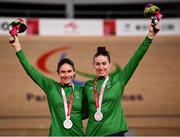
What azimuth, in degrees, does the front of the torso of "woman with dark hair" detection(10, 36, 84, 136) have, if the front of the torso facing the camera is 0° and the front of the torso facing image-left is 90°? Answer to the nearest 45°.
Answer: approximately 0°

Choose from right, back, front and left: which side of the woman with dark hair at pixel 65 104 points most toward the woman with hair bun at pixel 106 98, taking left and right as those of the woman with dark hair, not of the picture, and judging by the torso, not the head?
left
